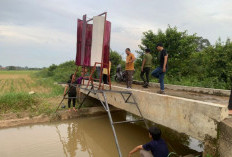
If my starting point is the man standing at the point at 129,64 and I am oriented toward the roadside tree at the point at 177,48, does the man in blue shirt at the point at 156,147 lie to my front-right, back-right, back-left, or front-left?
back-right

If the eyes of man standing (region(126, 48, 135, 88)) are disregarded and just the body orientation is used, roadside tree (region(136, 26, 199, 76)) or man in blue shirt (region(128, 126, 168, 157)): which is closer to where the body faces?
the man in blue shirt

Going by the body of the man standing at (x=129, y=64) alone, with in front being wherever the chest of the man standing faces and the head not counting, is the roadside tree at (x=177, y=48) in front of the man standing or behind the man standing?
behind

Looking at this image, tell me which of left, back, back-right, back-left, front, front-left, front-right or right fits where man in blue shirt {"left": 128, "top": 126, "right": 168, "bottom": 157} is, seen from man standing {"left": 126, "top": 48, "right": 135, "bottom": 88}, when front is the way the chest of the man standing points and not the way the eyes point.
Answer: front-left

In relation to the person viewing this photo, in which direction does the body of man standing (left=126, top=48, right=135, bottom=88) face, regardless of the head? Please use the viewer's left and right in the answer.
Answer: facing the viewer and to the left of the viewer
